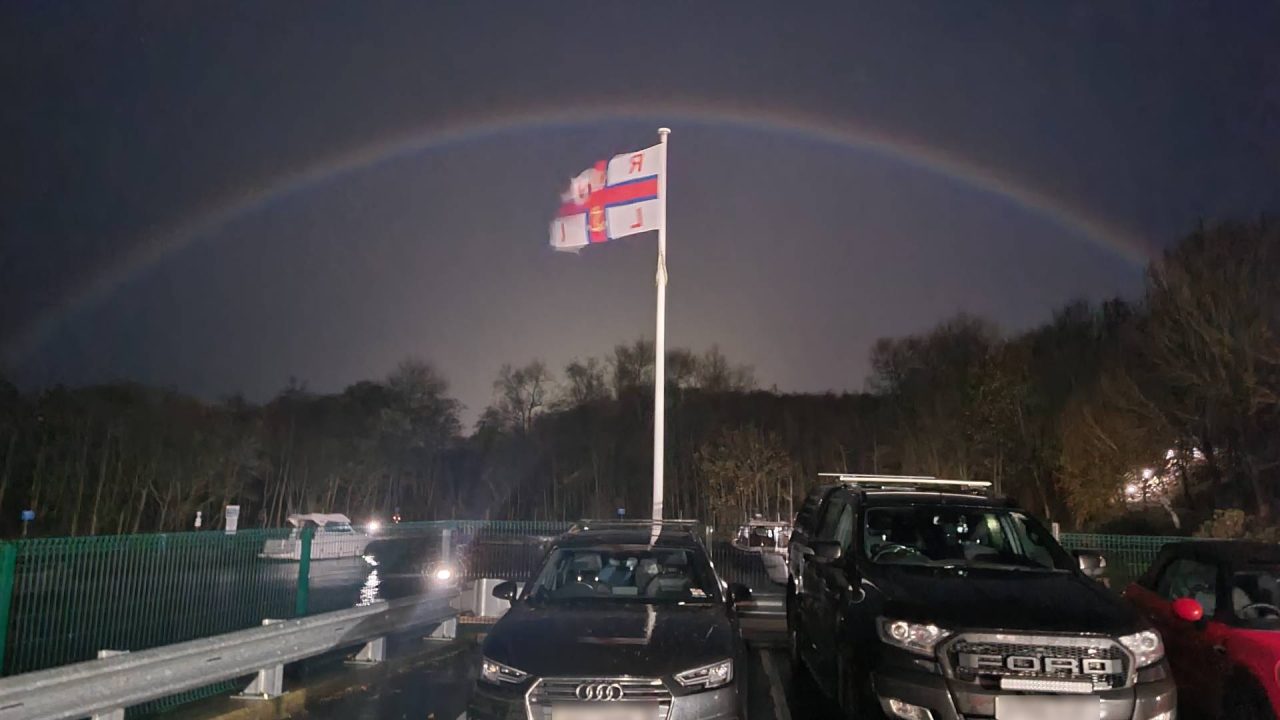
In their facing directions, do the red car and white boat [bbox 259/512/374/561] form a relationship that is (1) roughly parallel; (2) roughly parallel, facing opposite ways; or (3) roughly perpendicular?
roughly perpendicular

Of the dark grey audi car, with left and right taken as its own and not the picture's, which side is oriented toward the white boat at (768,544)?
back

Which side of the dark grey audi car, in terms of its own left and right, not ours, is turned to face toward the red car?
left

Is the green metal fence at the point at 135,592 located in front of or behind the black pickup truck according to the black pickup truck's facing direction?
behind

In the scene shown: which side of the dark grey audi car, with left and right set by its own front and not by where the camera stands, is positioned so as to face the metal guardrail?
right

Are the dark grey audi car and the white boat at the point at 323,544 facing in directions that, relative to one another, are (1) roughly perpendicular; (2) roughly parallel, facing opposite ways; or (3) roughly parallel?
roughly perpendicular

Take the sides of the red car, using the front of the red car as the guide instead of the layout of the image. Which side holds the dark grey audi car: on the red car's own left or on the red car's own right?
on the red car's own right

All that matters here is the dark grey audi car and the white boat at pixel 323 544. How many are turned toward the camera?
1

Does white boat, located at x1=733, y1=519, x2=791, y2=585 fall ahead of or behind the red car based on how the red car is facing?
behind
